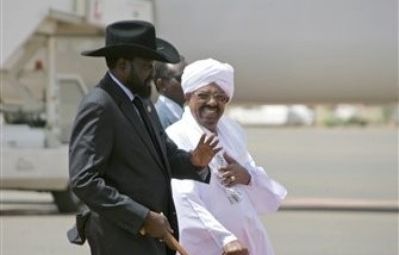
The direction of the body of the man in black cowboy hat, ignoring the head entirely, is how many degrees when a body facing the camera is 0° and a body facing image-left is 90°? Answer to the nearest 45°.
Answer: approximately 270°

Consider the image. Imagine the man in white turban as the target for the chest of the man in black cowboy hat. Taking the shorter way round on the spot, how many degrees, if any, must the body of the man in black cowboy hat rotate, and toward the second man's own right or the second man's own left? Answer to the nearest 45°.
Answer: approximately 45° to the second man's own left

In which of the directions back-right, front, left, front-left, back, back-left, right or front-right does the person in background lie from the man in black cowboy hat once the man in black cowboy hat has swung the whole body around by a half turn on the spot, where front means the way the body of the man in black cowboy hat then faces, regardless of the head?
right

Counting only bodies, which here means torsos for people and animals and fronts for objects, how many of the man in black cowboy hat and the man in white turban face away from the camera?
0

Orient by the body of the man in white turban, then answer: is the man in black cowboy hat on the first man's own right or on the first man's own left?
on the first man's own right
